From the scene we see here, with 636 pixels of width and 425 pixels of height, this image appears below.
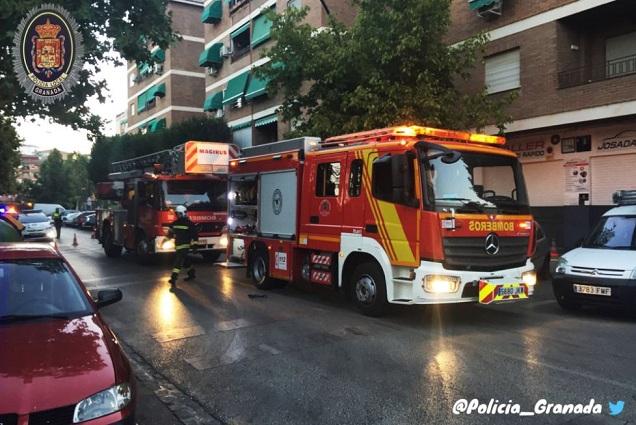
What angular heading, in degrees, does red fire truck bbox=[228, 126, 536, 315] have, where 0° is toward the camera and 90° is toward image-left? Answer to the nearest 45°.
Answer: approximately 315°

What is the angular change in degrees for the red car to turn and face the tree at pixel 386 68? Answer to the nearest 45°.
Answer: approximately 135° to its left

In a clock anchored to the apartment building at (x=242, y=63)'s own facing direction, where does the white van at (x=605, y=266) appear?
The white van is roughly at 10 o'clock from the apartment building.

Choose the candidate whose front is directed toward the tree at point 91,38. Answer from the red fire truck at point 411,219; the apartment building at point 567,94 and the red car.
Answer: the apartment building

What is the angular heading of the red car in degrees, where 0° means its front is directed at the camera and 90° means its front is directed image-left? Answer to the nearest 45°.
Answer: approximately 0°

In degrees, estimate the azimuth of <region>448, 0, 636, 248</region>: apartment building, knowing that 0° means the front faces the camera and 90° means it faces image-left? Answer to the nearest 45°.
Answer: approximately 45°

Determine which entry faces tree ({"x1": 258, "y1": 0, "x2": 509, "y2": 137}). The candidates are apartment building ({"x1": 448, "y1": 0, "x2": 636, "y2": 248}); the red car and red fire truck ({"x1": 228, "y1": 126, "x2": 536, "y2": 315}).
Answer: the apartment building

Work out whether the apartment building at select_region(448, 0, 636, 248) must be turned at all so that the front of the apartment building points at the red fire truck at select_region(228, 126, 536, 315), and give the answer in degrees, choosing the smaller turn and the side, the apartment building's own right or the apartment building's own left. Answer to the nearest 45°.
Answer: approximately 45° to the apartment building's own left

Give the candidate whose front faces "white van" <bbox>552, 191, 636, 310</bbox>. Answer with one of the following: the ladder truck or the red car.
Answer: the ladder truck

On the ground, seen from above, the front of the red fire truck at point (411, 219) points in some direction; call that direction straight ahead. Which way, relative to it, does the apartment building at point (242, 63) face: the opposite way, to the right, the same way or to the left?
to the right

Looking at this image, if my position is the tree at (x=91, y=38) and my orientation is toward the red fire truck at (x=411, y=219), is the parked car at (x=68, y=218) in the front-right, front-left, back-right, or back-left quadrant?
back-left
